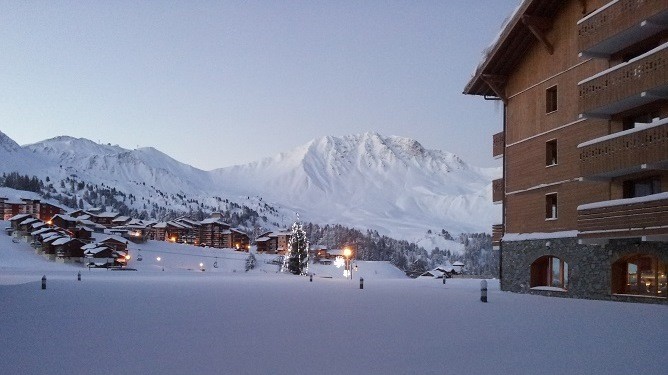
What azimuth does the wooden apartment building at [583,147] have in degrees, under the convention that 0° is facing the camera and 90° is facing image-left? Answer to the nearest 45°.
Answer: approximately 45°
